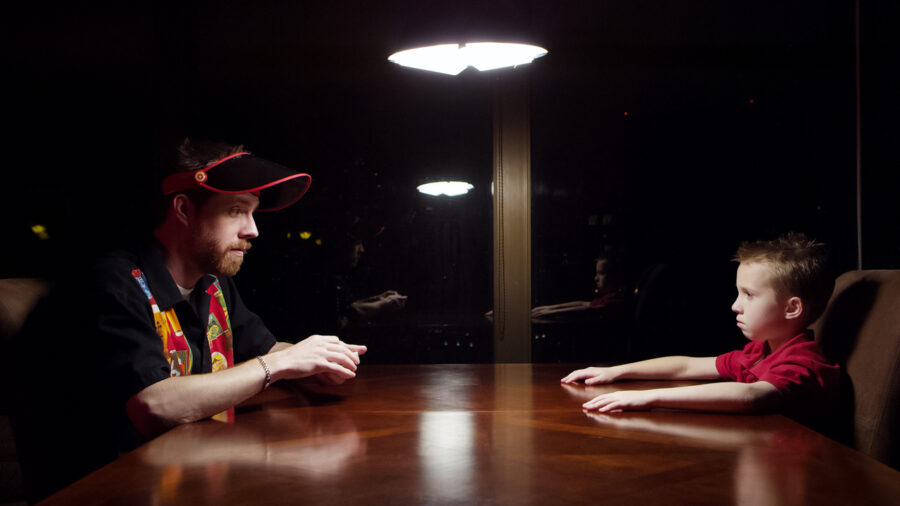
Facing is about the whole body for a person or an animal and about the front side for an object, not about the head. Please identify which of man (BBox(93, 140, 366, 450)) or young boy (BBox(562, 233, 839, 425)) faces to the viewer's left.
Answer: the young boy

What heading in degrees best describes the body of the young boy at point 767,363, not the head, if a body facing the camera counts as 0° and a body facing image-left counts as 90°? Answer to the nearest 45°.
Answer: approximately 90°

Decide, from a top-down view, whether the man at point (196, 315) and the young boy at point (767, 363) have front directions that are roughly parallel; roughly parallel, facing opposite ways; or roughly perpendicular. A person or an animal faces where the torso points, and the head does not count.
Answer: roughly parallel, facing opposite ways

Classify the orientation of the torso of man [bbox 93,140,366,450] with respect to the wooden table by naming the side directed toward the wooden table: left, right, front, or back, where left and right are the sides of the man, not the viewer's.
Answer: front

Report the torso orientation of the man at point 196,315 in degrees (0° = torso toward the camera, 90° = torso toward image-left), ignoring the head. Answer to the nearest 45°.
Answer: approximately 315°

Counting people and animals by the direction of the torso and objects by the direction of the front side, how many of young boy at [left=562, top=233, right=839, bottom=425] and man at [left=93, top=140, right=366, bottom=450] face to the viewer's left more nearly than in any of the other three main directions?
1

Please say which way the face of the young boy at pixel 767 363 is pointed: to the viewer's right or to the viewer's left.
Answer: to the viewer's left

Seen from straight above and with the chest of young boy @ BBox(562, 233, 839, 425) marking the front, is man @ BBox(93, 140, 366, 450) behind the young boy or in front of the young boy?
in front

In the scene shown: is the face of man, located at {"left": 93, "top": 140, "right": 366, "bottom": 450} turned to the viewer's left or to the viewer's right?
to the viewer's right

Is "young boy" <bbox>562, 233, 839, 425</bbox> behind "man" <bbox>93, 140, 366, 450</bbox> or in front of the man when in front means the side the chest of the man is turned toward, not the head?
in front
